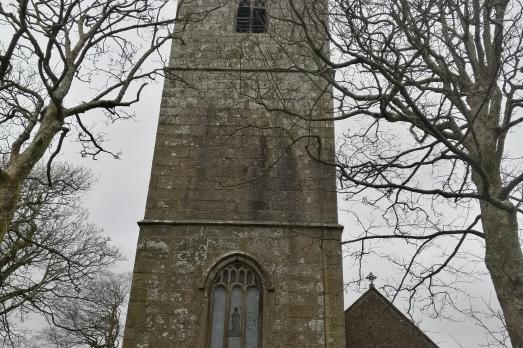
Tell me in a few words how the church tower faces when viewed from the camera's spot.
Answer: facing the viewer
